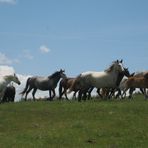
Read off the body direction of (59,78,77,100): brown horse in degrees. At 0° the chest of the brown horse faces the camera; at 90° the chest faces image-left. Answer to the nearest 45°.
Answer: approximately 270°

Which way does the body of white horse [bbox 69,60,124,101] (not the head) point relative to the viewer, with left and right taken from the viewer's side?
facing to the right of the viewer

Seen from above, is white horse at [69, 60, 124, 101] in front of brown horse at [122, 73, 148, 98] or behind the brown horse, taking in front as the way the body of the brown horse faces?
behind

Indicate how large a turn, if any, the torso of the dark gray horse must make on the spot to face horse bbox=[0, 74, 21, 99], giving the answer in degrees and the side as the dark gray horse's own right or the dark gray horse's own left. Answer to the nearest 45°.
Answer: approximately 135° to the dark gray horse's own right

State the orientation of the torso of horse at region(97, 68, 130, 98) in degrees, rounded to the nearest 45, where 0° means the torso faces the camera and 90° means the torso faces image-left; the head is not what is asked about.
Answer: approximately 270°

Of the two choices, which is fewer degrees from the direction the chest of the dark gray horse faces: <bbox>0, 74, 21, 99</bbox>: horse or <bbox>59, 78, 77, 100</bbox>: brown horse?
the brown horse

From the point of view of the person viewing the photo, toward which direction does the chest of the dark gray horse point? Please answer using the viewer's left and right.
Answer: facing to the right of the viewer

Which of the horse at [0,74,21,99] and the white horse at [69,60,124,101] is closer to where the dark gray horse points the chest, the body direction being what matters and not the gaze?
the white horse
